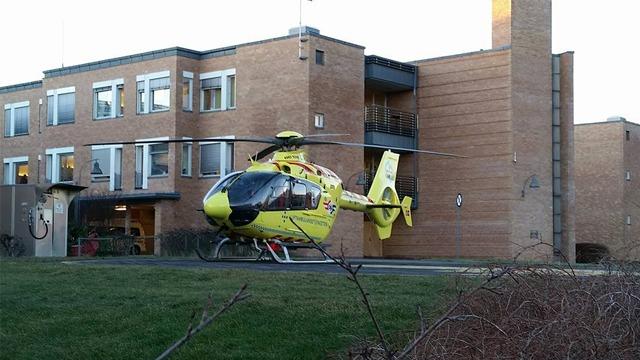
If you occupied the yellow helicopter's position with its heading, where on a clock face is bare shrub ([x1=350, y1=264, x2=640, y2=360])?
The bare shrub is roughly at 10 o'clock from the yellow helicopter.

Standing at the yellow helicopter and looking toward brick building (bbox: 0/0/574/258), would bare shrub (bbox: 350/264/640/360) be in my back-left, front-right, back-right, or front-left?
back-right

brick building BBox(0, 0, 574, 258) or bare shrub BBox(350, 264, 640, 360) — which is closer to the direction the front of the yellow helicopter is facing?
the bare shrub

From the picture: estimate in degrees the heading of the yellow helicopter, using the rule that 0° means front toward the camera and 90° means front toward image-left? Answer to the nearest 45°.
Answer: approximately 45°
